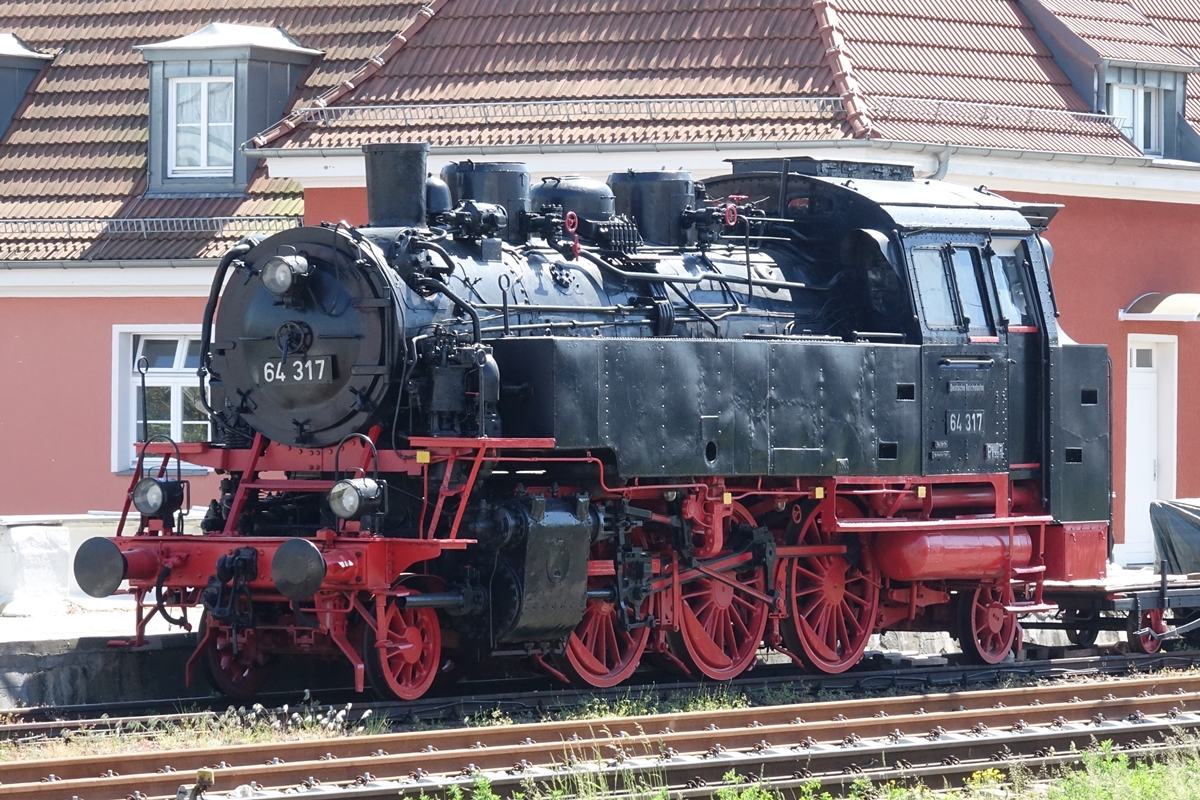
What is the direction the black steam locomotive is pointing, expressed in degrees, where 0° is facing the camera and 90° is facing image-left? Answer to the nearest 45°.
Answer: approximately 45°
